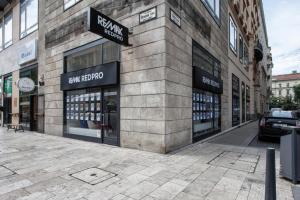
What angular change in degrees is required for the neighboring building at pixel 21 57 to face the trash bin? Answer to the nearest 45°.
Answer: approximately 45° to its left

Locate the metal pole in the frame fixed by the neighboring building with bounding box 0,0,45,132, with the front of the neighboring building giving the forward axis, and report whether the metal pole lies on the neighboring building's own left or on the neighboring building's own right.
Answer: on the neighboring building's own left

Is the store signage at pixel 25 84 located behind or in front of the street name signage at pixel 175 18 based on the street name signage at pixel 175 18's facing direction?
behind

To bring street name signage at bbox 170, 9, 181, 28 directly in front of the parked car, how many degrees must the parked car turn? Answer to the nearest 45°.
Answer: approximately 135° to its left

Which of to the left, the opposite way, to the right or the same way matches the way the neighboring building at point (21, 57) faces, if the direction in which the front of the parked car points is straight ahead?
the opposite way

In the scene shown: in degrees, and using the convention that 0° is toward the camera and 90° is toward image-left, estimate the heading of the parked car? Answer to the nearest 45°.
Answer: approximately 180°

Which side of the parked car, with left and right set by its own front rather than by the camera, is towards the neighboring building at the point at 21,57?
left

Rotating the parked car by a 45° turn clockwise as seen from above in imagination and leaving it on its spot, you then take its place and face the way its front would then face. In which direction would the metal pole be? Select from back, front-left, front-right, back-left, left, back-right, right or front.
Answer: back-right

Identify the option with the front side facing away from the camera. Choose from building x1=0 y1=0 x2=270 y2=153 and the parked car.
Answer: the parked car

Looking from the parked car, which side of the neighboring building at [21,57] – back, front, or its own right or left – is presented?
left

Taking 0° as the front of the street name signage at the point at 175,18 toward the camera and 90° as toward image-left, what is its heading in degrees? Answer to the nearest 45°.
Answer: approximately 315°
